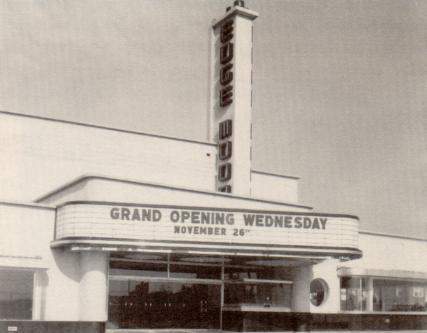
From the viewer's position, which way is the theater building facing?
facing the viewer and to the right of the viewer
